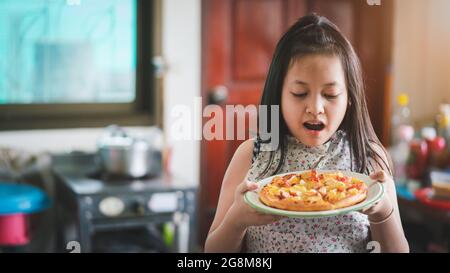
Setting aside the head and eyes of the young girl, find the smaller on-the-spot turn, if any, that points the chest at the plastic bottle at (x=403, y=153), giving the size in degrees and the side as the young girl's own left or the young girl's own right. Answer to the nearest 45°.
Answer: approximately 180°

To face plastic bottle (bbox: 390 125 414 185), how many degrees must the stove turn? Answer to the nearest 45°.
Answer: approximately 90° to its left

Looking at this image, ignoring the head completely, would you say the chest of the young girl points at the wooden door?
no

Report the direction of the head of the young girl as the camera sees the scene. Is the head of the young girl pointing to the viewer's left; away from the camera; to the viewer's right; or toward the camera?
toward the camera

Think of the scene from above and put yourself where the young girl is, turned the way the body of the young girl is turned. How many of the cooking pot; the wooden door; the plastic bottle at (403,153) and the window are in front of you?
0

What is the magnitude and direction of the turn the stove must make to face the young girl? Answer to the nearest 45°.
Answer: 0° — it already faces them

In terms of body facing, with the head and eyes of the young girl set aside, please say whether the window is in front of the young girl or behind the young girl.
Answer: behind

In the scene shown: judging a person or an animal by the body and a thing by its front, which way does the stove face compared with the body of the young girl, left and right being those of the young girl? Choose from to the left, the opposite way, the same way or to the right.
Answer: the same way

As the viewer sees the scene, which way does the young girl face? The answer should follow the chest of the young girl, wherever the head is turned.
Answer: toward the camera

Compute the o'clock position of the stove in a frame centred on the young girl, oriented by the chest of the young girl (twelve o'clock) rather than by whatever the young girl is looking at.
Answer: The stove is roughly at 5 o'clock from the young girl.

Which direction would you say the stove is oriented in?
toward the camera
